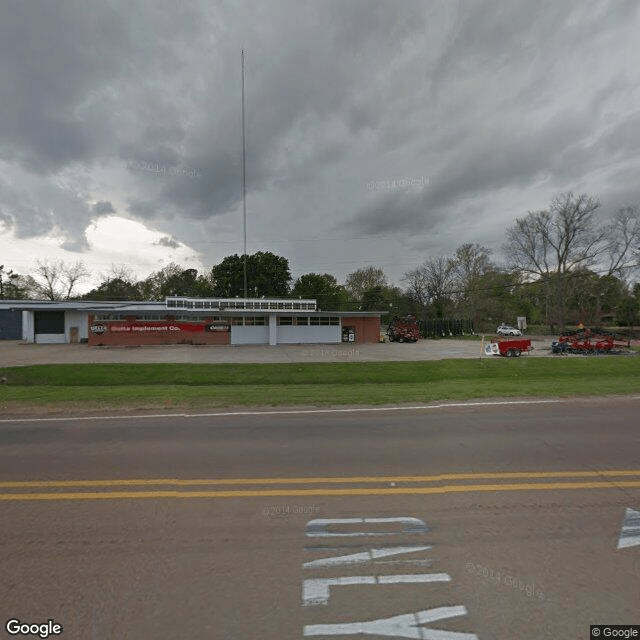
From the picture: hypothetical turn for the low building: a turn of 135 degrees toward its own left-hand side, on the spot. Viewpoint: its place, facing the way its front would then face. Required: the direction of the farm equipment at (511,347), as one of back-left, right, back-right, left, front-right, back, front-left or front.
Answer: right

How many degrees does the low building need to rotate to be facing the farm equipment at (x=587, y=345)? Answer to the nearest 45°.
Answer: approximately 45° to its left

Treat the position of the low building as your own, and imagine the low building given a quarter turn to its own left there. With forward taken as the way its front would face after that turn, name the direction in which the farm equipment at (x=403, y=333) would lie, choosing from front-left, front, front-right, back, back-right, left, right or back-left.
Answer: front

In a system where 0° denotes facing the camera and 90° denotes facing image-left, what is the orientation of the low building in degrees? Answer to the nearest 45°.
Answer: approximately 0°

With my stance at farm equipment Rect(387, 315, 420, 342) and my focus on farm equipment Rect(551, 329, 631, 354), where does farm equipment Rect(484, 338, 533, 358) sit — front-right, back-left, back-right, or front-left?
front-right
